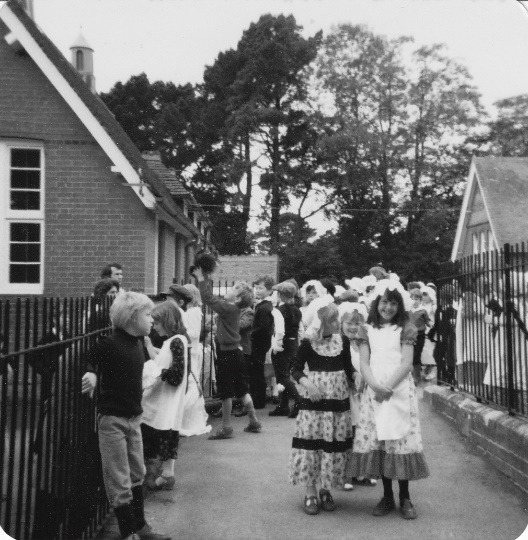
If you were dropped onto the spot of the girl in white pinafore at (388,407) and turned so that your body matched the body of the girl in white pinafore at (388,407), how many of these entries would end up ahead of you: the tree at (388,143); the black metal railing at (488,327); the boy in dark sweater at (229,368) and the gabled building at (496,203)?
0

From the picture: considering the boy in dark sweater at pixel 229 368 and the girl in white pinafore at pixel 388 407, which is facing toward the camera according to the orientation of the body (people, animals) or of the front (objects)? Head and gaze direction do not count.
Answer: the girl in white pinafore

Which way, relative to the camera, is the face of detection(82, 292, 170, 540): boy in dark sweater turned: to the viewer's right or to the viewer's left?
to the viewer's right

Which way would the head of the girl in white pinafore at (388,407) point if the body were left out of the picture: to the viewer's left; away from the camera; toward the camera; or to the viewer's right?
toward the camera

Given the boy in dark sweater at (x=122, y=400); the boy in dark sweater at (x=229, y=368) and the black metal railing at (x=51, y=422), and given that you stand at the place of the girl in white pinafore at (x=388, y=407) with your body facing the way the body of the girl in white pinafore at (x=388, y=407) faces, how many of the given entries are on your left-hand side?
0

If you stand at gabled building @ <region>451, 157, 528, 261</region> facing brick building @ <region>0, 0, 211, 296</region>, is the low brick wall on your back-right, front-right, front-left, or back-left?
front-left

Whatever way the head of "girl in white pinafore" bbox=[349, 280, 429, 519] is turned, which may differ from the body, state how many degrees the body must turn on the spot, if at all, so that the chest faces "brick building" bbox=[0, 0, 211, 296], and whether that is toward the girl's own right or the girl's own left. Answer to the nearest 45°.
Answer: approximately 135° to the girl's own right

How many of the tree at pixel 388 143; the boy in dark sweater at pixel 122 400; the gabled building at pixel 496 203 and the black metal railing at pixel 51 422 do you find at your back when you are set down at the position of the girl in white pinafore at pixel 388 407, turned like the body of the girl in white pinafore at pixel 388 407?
2

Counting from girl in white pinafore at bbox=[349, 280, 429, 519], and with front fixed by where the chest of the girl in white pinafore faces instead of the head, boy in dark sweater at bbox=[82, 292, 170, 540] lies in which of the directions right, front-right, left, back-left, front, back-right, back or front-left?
front-right

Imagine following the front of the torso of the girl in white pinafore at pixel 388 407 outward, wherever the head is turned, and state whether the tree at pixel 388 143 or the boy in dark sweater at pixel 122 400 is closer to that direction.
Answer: the boy in dark sweater

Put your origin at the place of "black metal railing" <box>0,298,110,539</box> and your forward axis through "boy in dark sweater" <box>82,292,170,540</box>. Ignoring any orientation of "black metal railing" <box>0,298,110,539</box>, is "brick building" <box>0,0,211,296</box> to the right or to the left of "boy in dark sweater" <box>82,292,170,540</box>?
left

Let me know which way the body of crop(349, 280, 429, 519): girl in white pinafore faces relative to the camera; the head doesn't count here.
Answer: toward the camera

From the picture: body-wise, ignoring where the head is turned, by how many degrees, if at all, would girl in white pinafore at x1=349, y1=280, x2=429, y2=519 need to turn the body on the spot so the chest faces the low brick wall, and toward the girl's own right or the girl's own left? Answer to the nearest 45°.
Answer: approximately 135° to the girl's own left

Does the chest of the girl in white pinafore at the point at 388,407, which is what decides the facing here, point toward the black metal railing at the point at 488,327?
no
